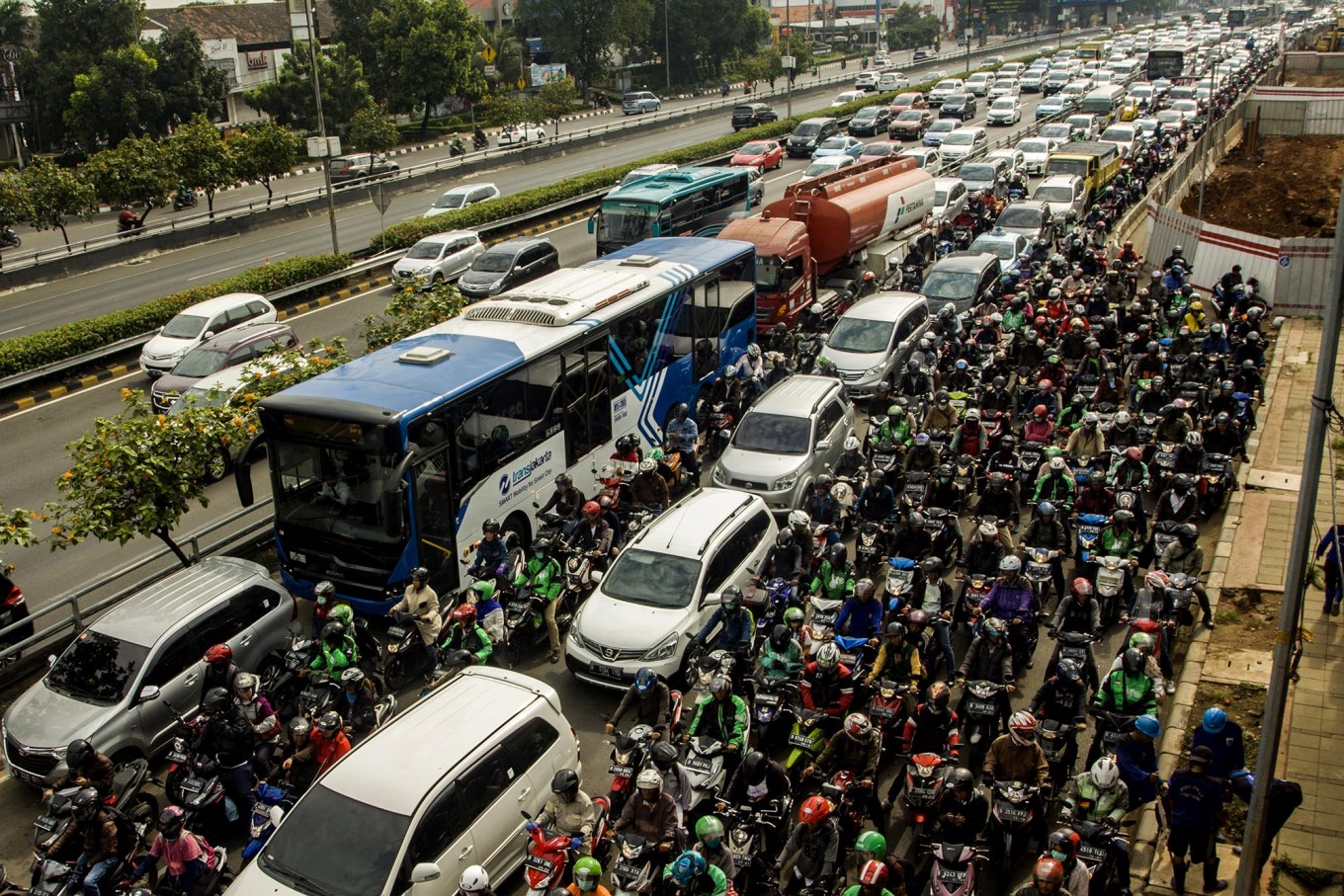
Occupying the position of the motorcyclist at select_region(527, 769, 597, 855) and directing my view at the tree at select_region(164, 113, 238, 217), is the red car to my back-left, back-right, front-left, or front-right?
front-right

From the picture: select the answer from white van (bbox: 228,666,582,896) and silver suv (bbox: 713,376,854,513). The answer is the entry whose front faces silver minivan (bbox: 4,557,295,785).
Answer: silver suv (bbox: 713,376,854,513)

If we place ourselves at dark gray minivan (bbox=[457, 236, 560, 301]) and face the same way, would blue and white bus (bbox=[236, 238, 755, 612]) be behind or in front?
in front

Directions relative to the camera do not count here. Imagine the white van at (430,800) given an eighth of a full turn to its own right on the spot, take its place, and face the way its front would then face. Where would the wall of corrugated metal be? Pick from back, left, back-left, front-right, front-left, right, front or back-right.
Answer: back-right

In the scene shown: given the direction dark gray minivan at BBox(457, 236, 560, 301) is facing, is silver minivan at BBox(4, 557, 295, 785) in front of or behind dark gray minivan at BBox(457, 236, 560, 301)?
in front

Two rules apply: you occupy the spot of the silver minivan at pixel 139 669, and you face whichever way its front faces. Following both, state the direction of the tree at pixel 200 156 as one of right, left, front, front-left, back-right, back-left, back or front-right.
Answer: back-right

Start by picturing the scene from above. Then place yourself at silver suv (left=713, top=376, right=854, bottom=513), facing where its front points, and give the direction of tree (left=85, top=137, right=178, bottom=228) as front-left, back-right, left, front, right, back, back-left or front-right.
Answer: right

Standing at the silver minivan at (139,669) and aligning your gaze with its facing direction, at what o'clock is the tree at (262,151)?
The tree is roughly at 5 o'clock from the silver minivan.

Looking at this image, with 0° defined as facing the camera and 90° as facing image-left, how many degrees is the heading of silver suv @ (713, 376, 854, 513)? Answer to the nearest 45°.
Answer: approximately 45°

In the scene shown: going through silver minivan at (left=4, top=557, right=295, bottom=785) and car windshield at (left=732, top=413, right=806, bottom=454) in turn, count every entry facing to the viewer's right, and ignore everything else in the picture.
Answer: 0

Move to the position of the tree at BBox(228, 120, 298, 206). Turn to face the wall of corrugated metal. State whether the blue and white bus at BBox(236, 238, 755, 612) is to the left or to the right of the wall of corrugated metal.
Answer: right

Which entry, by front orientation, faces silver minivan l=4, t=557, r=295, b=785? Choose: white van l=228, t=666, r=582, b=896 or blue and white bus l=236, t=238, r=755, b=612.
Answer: the blue and white bus

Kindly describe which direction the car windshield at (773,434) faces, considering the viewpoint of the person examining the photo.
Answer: facing the viewer and to the left of the viewer

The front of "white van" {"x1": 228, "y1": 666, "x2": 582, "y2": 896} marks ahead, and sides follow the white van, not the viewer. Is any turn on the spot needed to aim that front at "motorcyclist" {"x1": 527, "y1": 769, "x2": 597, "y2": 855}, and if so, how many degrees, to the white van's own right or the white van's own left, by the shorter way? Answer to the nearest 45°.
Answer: approximately 135° to the white van's own left
